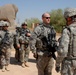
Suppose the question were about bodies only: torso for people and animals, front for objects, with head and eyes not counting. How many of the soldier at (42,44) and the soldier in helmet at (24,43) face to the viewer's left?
0

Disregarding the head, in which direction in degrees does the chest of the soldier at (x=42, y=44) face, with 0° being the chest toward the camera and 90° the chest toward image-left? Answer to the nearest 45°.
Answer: approximately 315°

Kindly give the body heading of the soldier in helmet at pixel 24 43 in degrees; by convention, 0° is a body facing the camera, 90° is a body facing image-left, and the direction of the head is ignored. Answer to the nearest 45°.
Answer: approximately 0°

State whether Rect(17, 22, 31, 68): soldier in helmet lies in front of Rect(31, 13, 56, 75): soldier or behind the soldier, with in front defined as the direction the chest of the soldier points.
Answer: behind

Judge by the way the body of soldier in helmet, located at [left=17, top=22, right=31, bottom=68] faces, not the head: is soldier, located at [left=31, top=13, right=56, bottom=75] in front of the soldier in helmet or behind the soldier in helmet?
in front

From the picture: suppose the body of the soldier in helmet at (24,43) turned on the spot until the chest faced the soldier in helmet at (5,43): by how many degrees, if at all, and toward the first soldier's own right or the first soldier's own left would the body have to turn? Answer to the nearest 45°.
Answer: approximately 45° to the first soldier's own right

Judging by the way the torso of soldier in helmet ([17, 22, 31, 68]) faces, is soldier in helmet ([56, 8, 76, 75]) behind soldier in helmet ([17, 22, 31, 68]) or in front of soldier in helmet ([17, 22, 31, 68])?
in front

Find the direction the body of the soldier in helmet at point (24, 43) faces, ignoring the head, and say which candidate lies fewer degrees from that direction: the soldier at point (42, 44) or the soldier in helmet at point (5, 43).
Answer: the soldier
